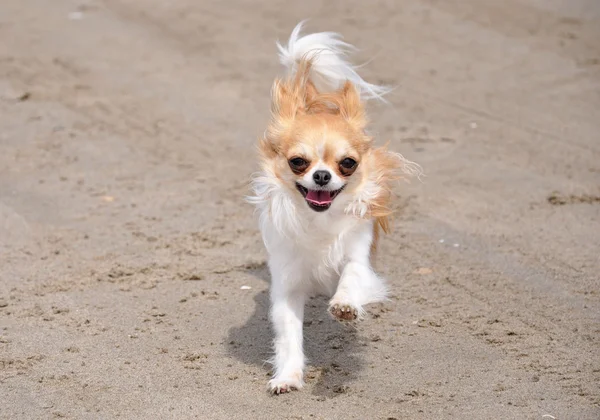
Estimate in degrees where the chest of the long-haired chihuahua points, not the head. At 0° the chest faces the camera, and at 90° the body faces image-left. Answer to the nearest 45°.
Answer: approximately 0°
